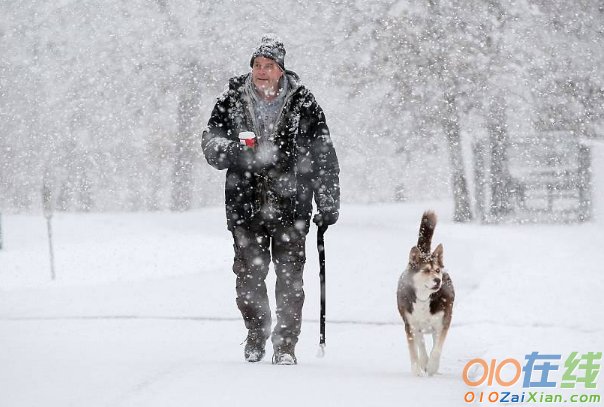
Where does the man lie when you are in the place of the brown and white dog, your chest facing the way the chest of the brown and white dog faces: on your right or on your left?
on your right

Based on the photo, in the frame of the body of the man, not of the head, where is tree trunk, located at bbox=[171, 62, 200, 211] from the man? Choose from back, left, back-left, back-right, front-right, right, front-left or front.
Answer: back

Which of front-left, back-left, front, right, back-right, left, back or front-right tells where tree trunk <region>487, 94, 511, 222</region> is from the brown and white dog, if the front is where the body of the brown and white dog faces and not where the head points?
back

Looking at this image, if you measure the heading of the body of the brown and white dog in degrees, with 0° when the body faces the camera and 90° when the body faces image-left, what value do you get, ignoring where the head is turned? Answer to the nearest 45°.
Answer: approximately 0°

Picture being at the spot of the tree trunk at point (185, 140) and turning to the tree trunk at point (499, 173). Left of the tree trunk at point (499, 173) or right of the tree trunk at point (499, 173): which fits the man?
right

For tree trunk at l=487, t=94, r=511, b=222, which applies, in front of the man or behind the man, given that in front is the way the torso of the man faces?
behind

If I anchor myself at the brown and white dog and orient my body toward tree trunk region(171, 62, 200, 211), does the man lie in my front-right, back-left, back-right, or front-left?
front-left

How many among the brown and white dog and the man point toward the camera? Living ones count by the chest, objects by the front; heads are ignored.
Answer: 2

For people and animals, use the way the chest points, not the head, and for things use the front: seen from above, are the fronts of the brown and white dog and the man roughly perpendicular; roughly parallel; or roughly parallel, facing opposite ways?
roughly parallel

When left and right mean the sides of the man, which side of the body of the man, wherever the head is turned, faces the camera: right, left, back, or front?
front

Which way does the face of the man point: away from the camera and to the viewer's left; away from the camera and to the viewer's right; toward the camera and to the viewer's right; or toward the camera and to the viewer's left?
toward the camera and to the viewer's left
